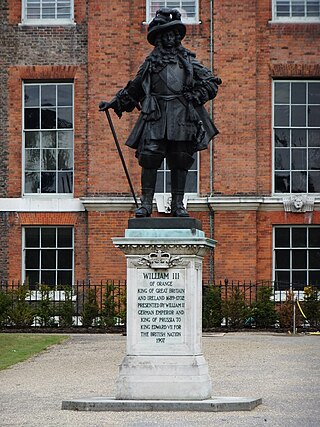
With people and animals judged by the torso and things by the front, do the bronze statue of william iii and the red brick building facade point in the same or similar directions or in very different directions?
same or similar directions

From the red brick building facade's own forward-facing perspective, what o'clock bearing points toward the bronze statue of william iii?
The bronze statue of william iii is roughly at 12 o'clock from the red brick building facade.

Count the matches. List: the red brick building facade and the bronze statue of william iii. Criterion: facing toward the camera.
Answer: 2

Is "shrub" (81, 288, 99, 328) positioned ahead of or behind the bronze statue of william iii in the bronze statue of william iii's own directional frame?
behind

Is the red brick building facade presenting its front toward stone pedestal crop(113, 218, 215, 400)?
yes

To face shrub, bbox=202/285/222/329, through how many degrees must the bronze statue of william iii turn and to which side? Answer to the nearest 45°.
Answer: approximately 180°

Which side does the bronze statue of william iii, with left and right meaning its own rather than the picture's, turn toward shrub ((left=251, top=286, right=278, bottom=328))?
back

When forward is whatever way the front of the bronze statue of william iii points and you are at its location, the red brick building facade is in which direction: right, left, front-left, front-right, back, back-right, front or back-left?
back

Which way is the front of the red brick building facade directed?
toward the camera

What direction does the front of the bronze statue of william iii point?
toward the camera

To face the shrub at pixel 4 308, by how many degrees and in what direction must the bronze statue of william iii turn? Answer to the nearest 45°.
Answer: approximately 180°
